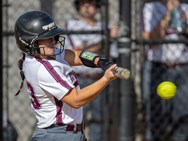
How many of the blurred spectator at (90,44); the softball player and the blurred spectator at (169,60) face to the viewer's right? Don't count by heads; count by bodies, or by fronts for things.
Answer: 1

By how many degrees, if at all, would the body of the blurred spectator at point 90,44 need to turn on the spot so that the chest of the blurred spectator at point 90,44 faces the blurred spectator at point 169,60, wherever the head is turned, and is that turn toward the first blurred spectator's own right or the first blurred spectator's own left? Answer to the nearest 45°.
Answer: approximately 90° to the first blurred spectator's own left

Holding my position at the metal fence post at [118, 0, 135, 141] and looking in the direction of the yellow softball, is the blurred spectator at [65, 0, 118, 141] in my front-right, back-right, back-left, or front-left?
back-right

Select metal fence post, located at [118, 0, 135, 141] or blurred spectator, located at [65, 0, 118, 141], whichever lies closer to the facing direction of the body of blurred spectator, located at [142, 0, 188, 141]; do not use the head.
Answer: the metal fence post

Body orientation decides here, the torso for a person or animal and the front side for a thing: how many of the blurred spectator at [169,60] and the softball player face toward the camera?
1

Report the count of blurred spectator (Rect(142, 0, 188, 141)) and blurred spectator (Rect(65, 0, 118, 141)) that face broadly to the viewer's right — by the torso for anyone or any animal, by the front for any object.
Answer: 0

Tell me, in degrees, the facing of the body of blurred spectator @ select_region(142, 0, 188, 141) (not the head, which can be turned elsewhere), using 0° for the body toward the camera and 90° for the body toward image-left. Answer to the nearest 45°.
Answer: approximately 0°

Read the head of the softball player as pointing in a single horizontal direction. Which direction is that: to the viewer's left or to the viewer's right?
to the viewer's right

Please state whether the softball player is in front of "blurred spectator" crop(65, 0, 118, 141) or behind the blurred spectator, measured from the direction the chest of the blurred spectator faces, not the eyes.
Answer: in front

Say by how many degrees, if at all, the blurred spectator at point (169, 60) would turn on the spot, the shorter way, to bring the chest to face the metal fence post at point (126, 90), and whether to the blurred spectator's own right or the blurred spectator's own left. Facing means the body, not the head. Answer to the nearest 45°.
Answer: approximately 45° to the blurred spectator's own right

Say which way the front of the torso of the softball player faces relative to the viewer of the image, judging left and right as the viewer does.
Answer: facing to the right of the viewer
